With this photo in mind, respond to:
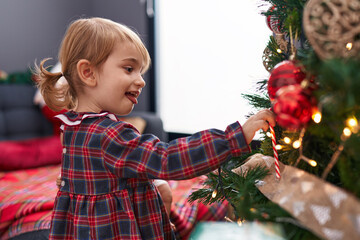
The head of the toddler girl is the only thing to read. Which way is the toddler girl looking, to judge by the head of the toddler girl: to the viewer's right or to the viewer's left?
to the viewer's right

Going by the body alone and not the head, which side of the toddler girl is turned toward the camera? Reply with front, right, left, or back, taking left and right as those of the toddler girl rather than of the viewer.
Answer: right

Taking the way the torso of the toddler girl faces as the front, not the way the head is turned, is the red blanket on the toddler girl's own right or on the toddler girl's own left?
on the toddler girl's own left
